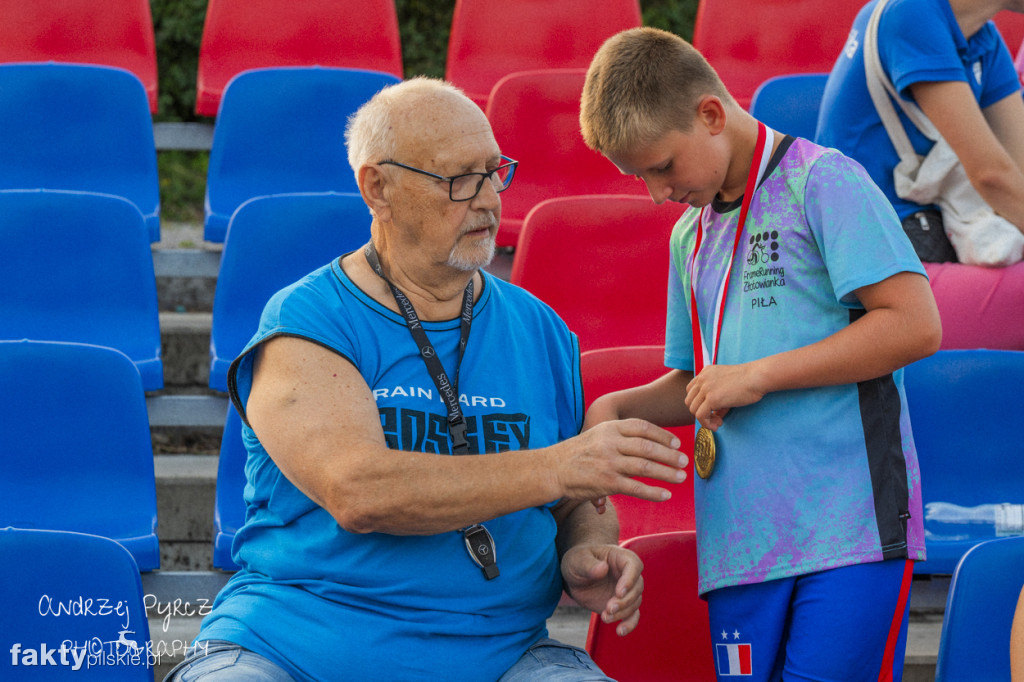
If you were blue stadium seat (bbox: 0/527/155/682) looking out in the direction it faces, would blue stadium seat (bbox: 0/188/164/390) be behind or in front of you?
behind

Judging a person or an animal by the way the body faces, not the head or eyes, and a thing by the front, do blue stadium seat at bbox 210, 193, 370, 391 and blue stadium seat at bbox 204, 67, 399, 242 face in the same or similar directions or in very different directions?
same or similar directions

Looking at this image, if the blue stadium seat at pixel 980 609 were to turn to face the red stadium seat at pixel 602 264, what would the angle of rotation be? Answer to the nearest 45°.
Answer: approximately 135° to its right

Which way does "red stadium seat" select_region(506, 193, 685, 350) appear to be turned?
toward the camera

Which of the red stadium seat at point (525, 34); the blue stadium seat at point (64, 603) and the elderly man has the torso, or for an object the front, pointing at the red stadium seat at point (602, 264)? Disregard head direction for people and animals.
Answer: the red stadium seat at point (525, 34)

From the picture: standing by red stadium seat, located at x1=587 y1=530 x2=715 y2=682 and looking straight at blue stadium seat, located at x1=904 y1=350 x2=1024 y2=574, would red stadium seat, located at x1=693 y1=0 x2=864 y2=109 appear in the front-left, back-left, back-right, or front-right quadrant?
front-left

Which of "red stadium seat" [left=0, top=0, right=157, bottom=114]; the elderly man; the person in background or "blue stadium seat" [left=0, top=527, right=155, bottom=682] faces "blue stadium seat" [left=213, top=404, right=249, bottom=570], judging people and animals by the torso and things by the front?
the red stadium seat

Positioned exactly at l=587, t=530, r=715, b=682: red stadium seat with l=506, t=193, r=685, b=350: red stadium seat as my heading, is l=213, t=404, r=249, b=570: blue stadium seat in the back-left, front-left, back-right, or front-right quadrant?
front-left

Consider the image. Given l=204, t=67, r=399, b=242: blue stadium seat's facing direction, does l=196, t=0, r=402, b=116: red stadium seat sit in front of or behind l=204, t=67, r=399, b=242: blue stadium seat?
behind

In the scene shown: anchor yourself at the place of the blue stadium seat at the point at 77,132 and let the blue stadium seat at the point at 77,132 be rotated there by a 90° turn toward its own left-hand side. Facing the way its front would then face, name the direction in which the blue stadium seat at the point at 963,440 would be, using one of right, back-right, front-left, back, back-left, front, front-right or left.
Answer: front-right

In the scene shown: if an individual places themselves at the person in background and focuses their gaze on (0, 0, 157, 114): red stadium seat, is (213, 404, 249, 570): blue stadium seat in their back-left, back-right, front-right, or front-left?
front-left

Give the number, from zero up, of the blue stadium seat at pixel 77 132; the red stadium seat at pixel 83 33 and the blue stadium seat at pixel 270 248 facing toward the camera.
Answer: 3

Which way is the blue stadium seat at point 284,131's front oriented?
toward the camera

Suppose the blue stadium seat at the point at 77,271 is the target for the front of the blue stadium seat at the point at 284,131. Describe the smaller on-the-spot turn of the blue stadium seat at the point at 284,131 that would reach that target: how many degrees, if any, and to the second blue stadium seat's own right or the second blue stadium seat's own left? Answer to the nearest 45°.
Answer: approximately 45° to the second blue stadium seat's own right

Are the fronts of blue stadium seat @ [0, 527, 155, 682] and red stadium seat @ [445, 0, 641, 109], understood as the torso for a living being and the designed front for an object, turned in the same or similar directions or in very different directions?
same or similar directions

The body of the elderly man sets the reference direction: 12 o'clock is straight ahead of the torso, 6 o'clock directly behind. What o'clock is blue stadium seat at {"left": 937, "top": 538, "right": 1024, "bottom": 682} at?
The blue stadium seat is roughly at 11 o'clock from the elderly man.

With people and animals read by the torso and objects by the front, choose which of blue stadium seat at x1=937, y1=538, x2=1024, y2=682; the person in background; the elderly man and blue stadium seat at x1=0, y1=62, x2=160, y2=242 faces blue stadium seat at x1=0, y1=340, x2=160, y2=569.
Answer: blue stadium seat at x1=0, y1=62, x2=160, y2=242
